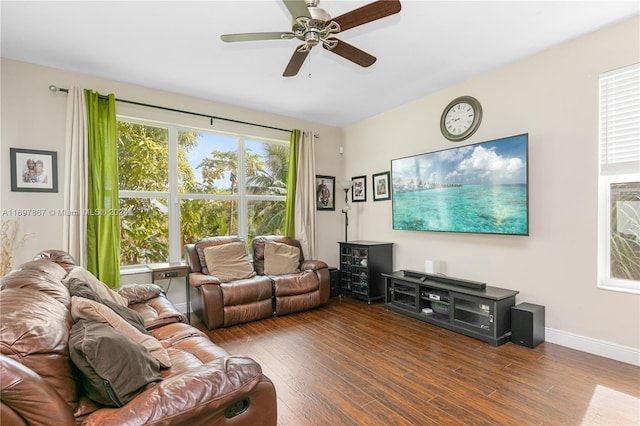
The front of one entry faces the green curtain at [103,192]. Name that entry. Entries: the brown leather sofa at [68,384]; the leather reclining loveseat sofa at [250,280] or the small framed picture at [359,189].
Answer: the small framed picture

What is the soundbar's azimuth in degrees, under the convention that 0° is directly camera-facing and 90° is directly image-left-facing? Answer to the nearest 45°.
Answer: approximately 45°

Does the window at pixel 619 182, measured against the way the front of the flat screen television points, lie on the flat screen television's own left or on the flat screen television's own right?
on the flat screen television's own left

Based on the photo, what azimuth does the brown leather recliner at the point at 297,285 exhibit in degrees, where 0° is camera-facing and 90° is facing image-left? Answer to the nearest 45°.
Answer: approximately 315°

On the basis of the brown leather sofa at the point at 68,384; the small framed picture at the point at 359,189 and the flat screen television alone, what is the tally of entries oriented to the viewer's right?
1

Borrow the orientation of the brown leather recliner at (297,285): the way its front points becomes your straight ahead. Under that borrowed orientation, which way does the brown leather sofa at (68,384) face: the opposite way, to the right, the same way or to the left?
to the left

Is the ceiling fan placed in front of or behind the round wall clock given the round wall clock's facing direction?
in front

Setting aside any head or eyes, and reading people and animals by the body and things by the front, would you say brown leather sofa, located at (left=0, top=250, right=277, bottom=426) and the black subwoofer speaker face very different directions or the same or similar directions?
very different directions

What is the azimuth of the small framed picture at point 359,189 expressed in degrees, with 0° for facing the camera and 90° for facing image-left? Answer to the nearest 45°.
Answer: approximately 45°
